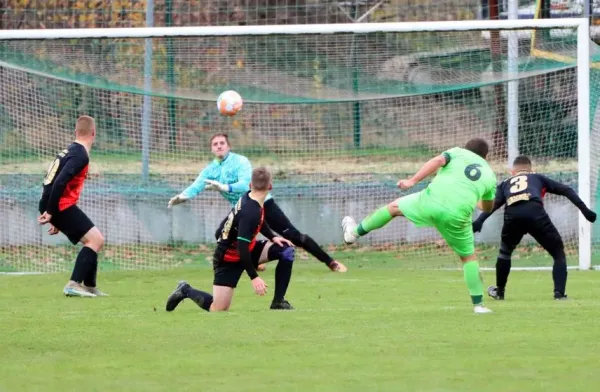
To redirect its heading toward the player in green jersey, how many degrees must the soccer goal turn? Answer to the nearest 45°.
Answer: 0° — it already faces them

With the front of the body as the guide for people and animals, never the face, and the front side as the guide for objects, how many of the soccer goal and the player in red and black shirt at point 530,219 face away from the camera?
1

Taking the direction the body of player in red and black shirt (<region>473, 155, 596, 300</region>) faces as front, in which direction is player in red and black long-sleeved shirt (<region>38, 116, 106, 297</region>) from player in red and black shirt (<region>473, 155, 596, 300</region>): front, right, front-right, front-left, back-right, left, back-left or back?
left

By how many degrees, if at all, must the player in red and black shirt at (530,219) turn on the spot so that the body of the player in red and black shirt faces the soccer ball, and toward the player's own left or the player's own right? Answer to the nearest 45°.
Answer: approximately 45° to the player's own left

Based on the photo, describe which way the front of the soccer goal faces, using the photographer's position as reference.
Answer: facing the viewer

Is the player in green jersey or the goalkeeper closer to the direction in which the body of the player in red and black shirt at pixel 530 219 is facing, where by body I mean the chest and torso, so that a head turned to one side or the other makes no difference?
the goalkeeper

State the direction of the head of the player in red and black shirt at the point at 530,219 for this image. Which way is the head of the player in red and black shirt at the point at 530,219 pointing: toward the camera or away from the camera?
away from the camera

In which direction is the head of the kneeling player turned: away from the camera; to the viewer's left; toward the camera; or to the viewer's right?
away from the camera

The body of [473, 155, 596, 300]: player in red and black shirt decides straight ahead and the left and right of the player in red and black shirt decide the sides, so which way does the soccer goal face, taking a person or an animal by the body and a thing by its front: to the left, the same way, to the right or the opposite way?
the opposite way

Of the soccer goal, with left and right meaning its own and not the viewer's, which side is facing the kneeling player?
front

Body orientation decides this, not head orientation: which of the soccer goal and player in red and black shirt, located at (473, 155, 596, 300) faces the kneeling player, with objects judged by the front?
the soccer goal

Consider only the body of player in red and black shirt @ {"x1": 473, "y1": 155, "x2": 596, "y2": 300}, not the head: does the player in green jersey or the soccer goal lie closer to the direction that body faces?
the soccer goal

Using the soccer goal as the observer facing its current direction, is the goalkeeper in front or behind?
in front

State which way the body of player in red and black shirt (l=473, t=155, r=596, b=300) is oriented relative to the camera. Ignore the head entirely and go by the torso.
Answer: away from the camera

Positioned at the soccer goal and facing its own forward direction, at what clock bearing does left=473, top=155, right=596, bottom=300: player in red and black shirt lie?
The player in red and black shirt is roughly at 11 o'clock from the soccer goal.
